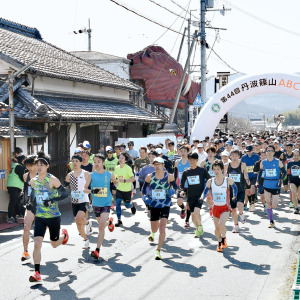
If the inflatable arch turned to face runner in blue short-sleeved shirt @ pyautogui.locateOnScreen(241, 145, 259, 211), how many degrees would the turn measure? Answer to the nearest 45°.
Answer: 0° — it already faces them

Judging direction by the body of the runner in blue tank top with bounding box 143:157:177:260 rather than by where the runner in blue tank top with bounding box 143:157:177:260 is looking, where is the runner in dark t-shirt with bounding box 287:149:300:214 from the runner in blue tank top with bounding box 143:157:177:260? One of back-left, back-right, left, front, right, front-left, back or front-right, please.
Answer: back-left

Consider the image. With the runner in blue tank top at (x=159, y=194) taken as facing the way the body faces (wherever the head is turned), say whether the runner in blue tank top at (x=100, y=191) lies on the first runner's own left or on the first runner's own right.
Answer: on the first runner's own right

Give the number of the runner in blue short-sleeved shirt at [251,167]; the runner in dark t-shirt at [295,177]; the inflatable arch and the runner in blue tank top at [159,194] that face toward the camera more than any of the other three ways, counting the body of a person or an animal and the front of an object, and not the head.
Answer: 4

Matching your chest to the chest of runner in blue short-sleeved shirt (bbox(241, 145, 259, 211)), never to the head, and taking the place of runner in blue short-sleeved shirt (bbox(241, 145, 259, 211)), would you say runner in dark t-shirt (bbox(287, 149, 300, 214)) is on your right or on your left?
on your left

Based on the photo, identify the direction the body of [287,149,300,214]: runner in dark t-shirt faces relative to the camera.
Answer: toward the camera

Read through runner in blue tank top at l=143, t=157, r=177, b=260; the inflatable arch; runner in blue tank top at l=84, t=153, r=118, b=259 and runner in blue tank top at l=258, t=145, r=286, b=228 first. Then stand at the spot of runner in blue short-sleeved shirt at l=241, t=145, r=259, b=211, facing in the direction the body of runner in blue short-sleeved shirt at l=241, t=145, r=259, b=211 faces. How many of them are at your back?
1

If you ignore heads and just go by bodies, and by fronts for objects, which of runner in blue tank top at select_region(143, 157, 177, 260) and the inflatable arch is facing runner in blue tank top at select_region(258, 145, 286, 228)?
the inflatable arch

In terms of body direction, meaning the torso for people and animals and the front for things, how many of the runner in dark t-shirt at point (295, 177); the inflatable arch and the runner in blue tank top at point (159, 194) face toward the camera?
3

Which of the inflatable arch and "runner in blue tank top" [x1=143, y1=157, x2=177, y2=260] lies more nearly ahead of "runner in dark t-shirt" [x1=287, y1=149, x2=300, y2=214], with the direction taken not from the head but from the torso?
the runner in blue tank top

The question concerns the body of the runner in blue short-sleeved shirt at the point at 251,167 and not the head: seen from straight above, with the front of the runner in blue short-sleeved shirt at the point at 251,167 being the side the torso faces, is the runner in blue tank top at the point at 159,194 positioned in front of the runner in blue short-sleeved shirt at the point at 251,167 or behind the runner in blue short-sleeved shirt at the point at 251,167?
in front

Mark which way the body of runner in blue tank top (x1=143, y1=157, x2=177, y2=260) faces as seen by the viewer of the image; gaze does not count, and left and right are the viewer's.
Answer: facing the viewer

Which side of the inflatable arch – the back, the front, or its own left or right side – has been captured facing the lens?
front
